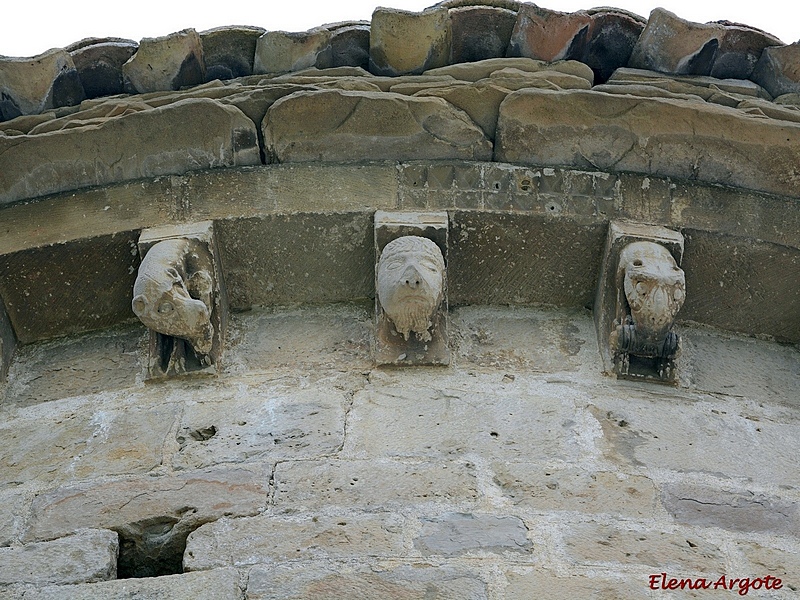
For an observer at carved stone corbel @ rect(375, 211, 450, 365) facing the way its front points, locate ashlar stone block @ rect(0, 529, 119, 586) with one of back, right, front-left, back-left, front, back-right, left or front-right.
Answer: front-right

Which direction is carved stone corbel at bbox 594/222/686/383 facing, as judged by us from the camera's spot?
facing the viewer and to the right of the viewer

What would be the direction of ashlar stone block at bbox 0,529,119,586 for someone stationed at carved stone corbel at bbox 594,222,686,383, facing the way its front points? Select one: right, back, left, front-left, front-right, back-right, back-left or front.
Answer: right

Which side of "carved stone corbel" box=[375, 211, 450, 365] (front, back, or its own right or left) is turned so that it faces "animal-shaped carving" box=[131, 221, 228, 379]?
right

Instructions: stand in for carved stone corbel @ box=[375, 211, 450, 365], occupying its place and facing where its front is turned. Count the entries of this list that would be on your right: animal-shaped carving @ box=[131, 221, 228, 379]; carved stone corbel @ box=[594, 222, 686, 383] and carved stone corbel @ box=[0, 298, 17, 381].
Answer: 2

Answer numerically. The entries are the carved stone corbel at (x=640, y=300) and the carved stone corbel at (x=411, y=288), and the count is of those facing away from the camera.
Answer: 0

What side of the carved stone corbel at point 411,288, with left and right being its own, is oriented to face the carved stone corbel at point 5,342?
right

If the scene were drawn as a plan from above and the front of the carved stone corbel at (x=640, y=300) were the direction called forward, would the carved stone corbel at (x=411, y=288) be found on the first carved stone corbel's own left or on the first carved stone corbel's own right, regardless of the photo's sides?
on the first carved stone corbel's own right

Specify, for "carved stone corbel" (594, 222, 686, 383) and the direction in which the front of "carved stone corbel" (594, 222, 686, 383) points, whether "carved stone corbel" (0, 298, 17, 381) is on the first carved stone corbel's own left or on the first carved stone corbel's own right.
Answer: on the first carved stone corbel's own right

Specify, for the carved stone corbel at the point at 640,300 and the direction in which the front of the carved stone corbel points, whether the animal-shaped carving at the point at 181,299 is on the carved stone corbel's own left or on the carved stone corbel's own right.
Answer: on the carved stone corbel's own right

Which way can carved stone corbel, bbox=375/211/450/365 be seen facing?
toward the camera
